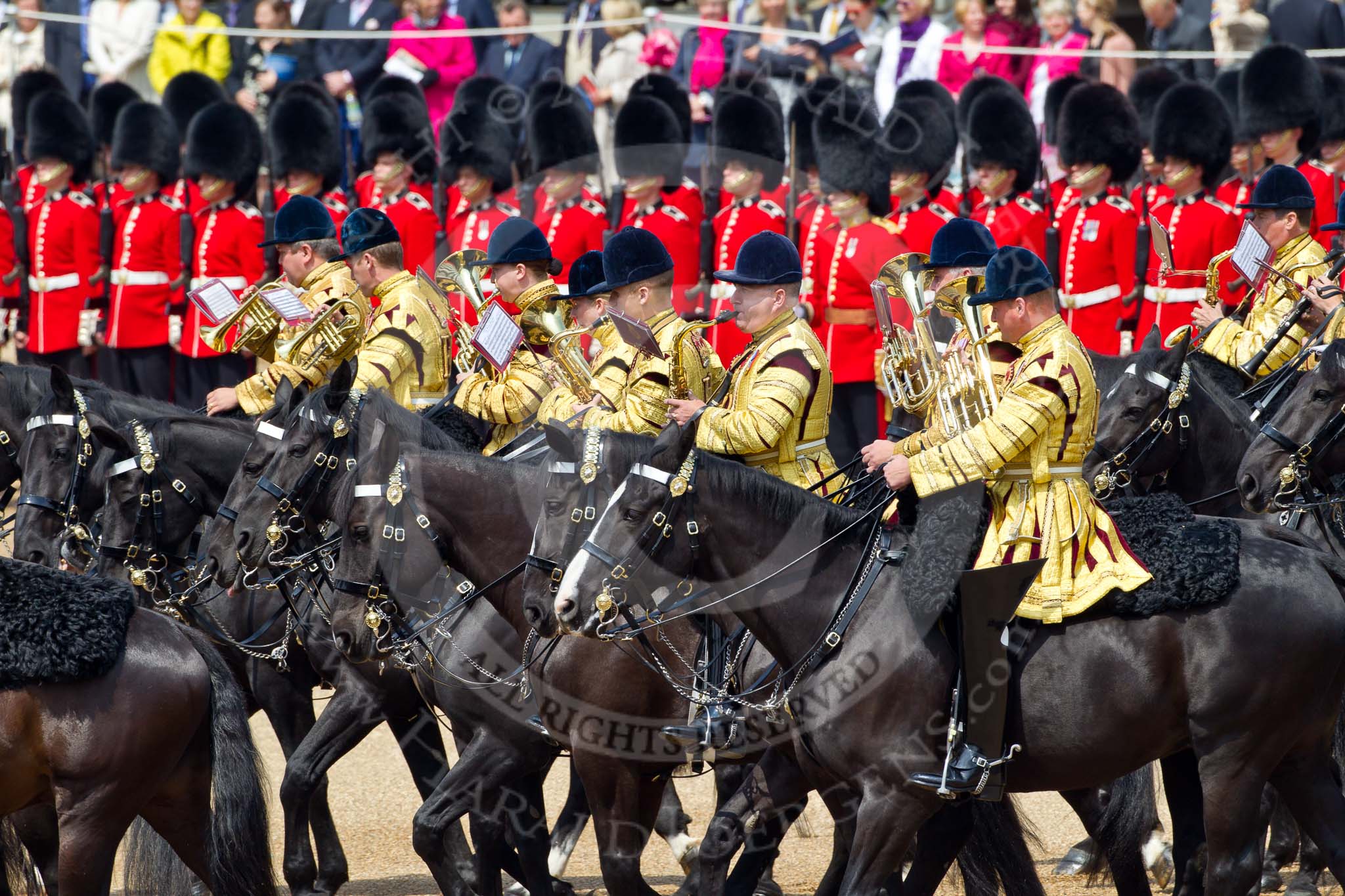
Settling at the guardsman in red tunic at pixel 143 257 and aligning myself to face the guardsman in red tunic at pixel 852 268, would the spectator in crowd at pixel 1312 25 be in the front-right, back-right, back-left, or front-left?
front-left

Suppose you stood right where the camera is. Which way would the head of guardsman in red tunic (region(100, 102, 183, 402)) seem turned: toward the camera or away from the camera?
toward the camera

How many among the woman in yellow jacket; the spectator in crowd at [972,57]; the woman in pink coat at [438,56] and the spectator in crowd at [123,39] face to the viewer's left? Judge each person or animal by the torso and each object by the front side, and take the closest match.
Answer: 0

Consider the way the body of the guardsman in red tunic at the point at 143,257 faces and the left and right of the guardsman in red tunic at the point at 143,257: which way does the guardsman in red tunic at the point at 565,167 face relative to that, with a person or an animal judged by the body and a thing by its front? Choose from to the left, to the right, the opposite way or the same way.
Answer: the same way

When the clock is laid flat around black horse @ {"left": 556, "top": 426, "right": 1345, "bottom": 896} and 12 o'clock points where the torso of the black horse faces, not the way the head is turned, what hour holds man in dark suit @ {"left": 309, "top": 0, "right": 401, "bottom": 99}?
The man in dark suit is roughly at 2 o'clock from the black horse.

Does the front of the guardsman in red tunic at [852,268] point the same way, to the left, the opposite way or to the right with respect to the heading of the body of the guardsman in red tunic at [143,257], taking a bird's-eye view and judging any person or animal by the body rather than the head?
the same way

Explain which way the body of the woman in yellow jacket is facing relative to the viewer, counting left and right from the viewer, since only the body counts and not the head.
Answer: facing the viewer

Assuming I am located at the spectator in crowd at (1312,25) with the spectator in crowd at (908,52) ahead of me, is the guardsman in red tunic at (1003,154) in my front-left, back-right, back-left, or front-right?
front-left

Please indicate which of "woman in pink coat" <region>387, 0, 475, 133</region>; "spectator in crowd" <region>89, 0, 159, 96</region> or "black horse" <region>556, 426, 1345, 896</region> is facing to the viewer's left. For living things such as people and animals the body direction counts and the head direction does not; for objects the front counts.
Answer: the black horse

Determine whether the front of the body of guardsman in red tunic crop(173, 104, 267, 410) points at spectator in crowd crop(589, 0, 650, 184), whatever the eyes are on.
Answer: no

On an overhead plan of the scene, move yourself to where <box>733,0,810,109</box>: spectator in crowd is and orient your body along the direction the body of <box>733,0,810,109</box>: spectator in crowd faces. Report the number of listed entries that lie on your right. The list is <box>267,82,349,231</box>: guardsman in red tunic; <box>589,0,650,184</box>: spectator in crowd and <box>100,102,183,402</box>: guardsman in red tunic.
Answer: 3

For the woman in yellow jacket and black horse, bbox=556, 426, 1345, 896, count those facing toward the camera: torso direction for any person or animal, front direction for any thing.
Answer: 1

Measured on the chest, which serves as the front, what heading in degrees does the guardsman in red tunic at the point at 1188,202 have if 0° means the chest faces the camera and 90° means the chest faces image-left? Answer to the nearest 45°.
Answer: approximately 45°

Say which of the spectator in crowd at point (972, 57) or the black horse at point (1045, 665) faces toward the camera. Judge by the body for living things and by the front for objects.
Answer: the spectator in crowd

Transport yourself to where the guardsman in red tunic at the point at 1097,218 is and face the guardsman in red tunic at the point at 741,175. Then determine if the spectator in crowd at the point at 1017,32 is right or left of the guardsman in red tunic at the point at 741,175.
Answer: right

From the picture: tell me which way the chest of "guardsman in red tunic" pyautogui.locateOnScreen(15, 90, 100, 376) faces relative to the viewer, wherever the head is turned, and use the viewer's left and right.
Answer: facing the viewer and to the left of the viewer

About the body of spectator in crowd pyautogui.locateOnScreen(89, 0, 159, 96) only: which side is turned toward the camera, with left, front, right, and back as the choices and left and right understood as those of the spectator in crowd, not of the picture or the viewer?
front

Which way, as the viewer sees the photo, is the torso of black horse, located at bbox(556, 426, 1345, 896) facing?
to the viewer's left
